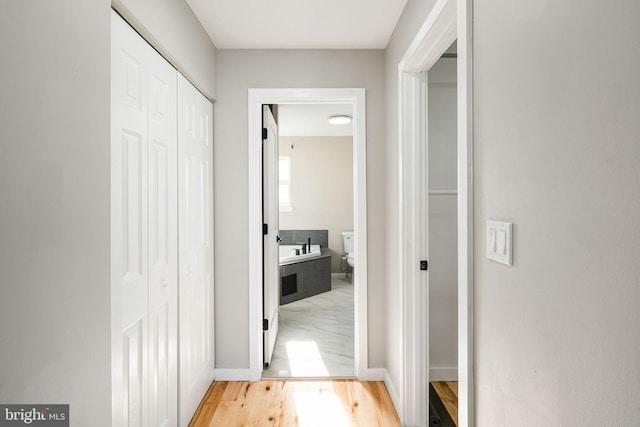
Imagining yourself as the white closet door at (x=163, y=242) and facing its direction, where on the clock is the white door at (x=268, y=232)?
The white door is roughly at 9 o'clock from the white closet door.

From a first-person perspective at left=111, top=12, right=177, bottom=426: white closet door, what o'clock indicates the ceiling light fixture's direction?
The ceiling light fixture is roughly at 9 o'clock from the white closet door.

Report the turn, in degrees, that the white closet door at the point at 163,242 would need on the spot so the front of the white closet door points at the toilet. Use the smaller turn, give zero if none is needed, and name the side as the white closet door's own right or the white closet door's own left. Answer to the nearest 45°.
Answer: approximately 90° to the white closet door's own left

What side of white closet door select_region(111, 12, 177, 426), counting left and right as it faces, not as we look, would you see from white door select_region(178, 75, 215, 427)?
left

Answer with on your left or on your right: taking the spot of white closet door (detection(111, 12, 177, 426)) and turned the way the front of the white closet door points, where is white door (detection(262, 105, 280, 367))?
on your left

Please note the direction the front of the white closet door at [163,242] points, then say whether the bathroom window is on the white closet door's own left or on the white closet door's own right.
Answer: on the white closet door's own left

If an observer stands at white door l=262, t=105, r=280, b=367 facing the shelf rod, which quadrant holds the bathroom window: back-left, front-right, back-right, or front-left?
back-left

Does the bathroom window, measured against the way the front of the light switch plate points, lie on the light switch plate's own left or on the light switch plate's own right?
on the light switch plate's own right

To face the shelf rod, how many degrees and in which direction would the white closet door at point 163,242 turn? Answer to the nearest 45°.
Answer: approximately 45° to its left

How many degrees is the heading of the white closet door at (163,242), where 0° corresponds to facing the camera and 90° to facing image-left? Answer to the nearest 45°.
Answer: approximately 315°

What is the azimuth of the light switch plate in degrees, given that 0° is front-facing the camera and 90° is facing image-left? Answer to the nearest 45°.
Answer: approximately 45°

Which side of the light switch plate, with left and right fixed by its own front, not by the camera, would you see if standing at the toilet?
right
